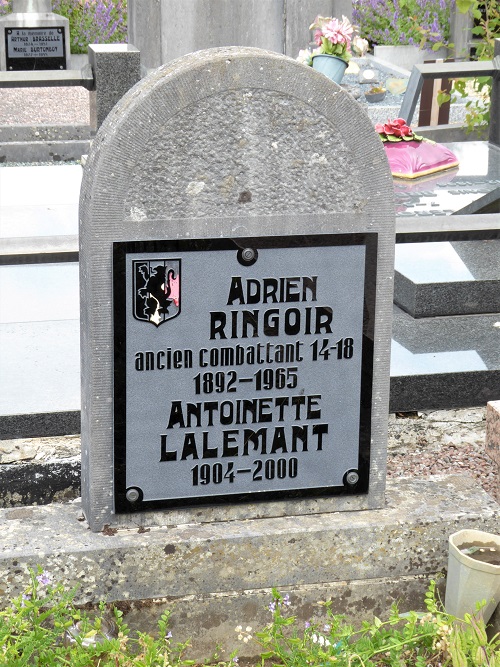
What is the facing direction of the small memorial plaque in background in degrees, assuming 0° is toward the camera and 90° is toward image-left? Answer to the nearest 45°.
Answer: approximately 0°

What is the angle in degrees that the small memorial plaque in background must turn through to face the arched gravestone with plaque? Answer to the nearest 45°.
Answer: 0° — it already faces it

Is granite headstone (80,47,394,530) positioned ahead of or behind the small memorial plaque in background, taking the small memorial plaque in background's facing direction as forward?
ahead

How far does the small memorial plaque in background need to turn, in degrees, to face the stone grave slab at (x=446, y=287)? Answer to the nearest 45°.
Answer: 0° — it already faces it

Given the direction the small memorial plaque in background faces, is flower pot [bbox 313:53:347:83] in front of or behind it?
in front

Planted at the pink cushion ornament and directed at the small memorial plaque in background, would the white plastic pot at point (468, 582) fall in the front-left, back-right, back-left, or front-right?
back-left

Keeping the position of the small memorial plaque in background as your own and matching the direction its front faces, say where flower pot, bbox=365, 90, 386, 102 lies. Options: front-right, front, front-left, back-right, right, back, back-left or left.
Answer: front-left
